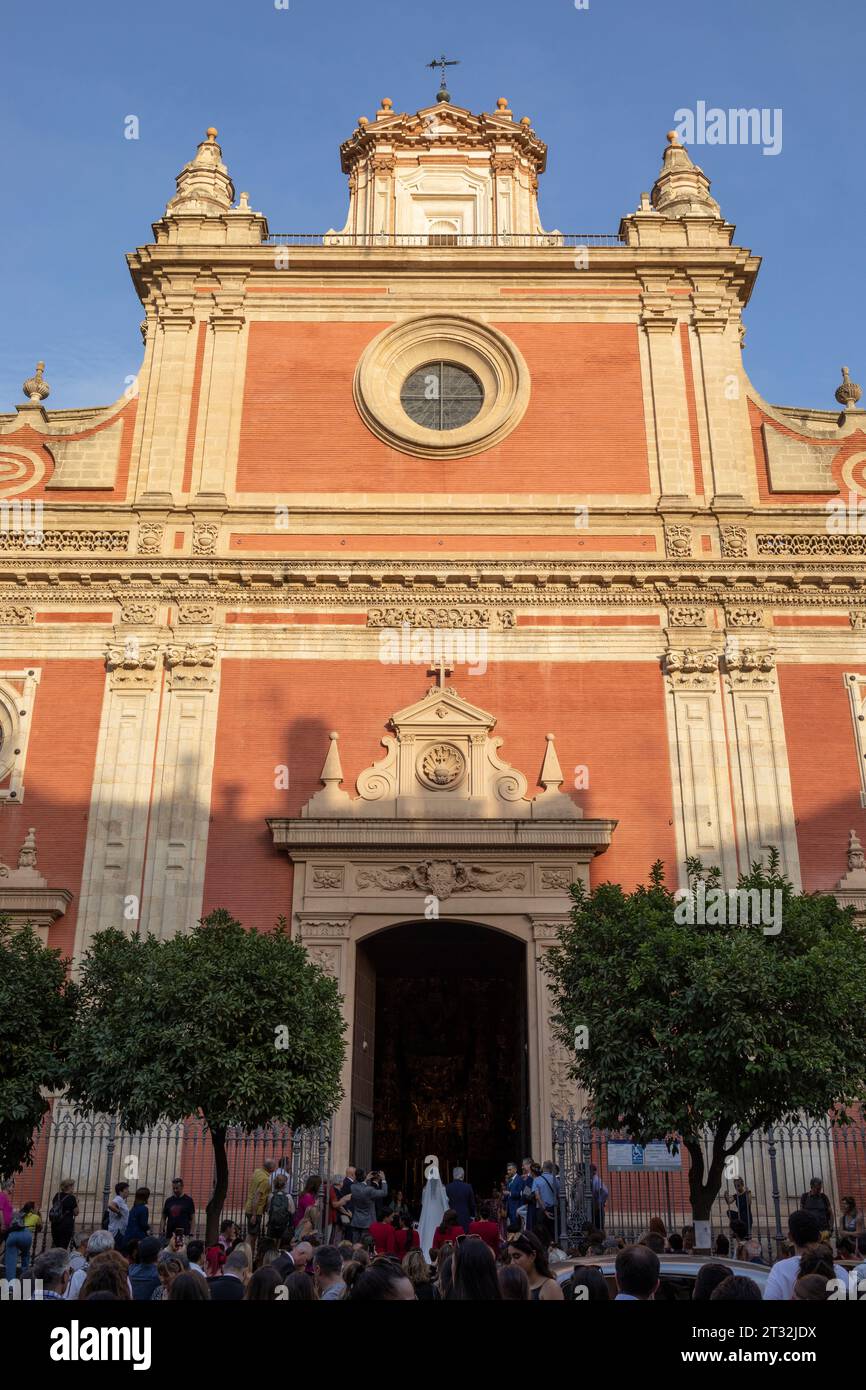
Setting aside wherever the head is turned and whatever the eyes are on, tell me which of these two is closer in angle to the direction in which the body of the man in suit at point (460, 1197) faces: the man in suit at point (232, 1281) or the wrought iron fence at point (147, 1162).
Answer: the wrought iron fence

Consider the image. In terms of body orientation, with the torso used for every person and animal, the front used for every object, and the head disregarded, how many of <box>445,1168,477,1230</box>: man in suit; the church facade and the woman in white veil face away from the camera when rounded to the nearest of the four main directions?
2

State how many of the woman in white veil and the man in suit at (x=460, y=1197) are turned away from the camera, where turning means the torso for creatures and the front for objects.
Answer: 2

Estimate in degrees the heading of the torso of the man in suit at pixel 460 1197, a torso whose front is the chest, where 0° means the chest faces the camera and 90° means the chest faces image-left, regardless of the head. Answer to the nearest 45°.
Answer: approximately 180°

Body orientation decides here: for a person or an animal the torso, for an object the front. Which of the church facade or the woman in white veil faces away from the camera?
the woman in white veil

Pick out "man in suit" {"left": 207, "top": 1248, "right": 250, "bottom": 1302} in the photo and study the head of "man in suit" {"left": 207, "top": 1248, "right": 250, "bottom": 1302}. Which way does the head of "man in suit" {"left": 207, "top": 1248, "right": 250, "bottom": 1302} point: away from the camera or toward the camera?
away from the camera

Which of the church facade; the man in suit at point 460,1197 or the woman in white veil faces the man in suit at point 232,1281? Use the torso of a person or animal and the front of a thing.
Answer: the church facade

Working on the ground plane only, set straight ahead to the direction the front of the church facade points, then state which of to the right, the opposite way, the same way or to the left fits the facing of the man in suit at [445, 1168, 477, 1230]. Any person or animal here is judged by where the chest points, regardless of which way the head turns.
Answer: the opposite way

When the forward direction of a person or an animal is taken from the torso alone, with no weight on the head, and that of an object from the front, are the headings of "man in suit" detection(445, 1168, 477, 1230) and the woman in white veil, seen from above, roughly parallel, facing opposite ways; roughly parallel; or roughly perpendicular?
roughly parallel

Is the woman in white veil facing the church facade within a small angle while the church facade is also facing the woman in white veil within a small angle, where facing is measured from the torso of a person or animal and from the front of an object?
yes

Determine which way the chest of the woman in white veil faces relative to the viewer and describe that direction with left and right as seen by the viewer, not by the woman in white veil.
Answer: facing away from the viewer

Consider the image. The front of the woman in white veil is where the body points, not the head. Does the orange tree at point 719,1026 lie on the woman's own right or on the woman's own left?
on the woman's own right

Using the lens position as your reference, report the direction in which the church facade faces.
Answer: facing the viewer

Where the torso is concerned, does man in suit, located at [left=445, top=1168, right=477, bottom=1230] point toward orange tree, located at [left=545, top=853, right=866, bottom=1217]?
no

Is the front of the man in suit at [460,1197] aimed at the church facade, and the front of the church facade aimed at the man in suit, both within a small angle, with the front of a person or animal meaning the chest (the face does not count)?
yes

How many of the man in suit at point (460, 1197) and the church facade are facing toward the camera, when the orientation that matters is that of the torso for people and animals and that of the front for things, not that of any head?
1
